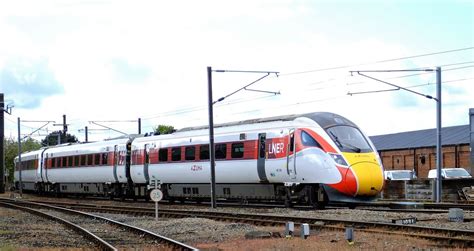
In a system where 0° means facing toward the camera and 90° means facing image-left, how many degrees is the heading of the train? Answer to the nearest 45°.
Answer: approximately 315°

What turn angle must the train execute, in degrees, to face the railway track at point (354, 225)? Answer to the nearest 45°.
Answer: approximately 45° to its right
